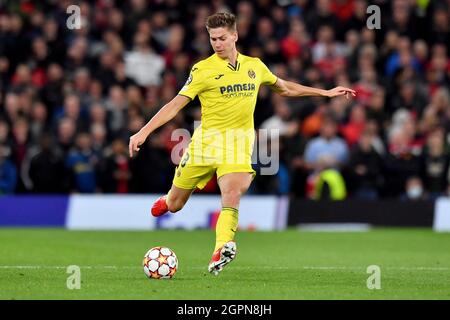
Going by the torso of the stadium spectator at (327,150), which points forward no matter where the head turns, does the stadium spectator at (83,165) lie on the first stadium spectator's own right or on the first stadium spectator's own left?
on the first stadium spectator's own right

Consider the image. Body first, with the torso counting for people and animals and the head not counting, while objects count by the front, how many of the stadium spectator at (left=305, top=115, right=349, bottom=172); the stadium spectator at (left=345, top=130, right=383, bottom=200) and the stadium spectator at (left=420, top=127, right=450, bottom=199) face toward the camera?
3

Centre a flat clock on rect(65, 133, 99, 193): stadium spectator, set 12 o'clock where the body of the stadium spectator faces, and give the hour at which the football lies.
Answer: The football is roughly at 12 o'clock from the stadium spectator.

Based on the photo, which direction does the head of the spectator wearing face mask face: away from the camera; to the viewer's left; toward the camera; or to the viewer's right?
toward the camera

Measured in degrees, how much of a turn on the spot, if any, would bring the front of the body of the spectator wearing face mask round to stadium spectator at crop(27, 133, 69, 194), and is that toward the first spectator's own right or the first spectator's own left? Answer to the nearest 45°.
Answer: approximately 90° to the first spectator's own right

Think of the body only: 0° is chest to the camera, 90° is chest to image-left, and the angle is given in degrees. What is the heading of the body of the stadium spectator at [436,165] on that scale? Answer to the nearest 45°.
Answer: approximately 0°

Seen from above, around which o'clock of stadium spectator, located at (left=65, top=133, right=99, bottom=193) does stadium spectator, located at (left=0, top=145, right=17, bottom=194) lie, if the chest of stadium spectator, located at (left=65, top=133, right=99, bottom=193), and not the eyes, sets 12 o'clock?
stadium spectator, located at (left=0, top=145, right=17, bottom=194) is roughly at 3 o'clock from stadium spectator, located at (left=65, top=133, right=99, bottom=193).

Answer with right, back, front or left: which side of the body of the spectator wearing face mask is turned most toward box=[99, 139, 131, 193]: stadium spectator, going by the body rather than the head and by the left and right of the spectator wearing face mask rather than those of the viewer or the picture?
right

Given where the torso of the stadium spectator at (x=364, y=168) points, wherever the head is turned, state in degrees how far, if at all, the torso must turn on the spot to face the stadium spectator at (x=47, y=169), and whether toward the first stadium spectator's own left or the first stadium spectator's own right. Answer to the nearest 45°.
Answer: approximately 90° to the first stadium spectator's own right

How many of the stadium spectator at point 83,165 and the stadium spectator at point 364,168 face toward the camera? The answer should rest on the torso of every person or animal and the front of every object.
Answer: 2

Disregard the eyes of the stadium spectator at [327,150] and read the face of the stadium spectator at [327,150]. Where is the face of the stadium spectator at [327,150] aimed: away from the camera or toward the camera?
toward the camera

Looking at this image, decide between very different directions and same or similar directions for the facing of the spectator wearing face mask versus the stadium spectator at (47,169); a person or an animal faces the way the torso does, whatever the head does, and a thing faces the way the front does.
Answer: same or similar directions

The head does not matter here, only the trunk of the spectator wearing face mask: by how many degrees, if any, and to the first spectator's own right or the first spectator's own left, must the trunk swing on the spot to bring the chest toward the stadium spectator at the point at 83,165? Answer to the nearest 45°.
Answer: approximately 90° to the first spectator's own right

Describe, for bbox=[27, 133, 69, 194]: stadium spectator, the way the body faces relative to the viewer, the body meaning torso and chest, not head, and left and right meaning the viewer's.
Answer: facing the viewer

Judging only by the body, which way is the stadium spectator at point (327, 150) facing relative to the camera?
toward the camera

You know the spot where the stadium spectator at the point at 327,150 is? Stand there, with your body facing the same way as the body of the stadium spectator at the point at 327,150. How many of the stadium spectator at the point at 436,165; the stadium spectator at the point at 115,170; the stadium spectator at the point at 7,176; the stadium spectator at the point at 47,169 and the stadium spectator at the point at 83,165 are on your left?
1

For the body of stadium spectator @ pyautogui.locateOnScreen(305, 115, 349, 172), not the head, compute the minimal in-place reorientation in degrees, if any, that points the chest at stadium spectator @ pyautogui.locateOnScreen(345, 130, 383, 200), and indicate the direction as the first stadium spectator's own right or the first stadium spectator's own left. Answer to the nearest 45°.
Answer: approximately 90° to the first stadium spectator's own left

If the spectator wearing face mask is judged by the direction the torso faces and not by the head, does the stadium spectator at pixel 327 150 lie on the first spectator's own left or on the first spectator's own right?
on the first spectator's own right
